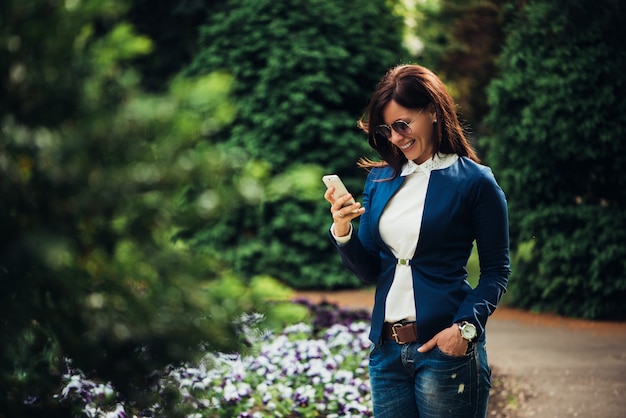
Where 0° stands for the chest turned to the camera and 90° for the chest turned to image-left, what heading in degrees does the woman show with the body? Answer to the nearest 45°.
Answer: approximately 45°

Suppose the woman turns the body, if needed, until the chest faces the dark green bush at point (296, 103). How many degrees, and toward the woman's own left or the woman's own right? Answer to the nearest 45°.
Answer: approximately 135° to the woman's own right

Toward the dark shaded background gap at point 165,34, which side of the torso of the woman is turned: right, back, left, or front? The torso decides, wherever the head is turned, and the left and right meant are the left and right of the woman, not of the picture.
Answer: right

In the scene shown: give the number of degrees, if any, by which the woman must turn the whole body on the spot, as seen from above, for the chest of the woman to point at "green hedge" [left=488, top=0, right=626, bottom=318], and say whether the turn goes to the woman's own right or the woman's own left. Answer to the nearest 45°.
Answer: approximately 135° to the woman's own right
